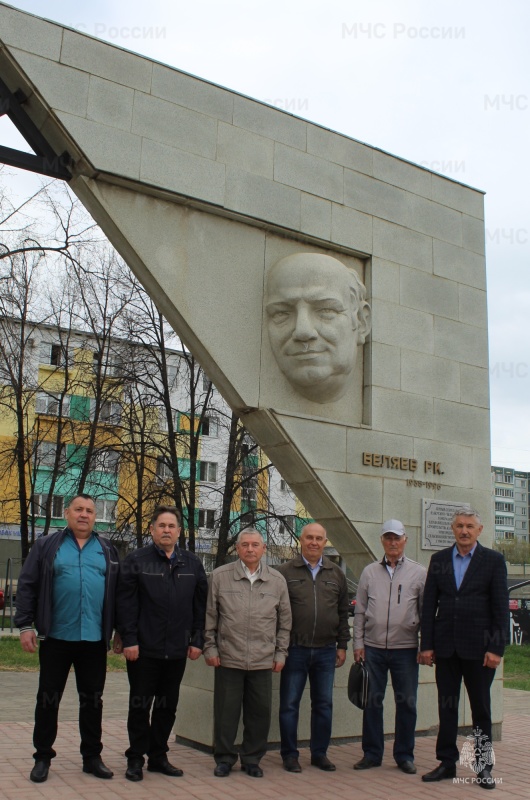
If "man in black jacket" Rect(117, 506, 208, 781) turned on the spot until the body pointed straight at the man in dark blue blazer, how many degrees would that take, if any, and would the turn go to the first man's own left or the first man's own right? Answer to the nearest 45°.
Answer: approximately 90° to the first man's own left

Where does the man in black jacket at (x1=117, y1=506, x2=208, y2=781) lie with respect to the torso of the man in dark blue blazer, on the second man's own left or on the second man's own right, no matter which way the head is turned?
on the second man's own right

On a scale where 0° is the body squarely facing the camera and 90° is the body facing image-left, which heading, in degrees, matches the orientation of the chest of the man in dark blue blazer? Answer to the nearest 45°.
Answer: approximately 0°

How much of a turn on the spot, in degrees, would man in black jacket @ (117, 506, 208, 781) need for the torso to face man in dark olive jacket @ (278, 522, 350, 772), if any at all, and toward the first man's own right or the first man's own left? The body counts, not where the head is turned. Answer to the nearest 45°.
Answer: approximately 90° to the first man's own left

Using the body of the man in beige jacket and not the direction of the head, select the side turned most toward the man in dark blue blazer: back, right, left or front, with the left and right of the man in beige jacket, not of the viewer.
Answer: left

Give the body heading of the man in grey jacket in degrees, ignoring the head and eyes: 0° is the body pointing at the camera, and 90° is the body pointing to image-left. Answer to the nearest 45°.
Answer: approximately 0°
